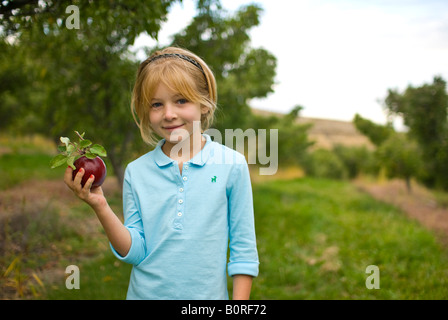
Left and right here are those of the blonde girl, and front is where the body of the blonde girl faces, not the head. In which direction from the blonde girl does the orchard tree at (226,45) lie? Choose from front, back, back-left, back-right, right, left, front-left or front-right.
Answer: back

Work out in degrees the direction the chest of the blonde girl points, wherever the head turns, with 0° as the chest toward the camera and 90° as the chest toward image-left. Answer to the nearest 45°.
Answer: approximately 0°

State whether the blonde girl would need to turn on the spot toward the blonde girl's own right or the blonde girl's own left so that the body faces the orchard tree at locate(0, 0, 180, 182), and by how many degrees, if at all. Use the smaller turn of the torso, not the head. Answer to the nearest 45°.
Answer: approximately 180°

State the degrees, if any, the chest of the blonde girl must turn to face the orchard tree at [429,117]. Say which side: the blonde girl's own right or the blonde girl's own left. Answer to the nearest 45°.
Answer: approximately 135° to the blonde girl's own left

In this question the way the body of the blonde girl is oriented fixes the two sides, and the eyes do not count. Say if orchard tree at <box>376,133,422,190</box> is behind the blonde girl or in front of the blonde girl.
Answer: behind
